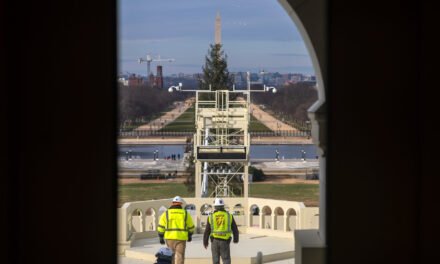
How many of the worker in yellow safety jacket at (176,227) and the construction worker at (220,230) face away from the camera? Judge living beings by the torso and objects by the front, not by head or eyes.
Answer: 2

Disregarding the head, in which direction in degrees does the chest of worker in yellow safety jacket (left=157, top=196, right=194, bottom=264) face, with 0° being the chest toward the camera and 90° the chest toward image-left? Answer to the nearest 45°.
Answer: approximately 180°

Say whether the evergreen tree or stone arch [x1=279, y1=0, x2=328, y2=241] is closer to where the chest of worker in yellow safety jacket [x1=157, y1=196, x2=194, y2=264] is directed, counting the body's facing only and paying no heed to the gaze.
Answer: the evergreen tree

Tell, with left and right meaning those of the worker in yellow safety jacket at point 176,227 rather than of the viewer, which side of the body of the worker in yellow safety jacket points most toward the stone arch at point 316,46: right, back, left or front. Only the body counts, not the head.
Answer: back

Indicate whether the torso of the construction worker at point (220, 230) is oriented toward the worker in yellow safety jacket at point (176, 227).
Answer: no

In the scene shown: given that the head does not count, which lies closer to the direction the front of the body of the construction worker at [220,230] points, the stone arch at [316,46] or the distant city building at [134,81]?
the distant city building

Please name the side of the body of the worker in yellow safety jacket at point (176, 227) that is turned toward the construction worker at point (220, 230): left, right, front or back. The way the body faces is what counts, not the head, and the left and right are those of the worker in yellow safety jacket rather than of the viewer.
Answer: right

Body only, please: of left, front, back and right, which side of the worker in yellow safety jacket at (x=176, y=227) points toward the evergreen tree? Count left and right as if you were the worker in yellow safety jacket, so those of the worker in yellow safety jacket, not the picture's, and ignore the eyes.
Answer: front

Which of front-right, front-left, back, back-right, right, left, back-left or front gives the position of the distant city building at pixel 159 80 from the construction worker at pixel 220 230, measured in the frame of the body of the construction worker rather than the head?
front

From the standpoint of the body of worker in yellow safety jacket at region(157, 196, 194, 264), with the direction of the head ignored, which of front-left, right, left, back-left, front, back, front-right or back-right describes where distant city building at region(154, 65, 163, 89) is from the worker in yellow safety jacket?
front

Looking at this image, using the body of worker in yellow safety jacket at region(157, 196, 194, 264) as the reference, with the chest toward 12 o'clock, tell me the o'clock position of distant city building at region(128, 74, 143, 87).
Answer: The distant city building is roughly at 12 o'clock from the worker in yellow safety jacket.

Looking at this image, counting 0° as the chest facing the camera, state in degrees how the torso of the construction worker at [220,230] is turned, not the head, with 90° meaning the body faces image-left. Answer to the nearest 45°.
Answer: approximately 180°

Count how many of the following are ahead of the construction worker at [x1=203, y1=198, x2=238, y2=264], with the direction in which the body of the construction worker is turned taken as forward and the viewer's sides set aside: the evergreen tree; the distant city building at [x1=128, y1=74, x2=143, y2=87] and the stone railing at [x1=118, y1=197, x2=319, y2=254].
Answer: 3

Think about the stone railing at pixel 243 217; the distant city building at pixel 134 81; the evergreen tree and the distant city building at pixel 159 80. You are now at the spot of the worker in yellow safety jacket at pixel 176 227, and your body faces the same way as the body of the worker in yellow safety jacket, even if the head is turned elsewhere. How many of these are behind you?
0

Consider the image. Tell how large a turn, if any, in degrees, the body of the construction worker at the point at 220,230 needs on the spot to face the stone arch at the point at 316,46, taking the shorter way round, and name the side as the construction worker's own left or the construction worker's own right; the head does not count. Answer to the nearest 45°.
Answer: approximately 180°

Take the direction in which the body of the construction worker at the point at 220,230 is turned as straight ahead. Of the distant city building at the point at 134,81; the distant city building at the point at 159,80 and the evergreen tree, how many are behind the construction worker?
0

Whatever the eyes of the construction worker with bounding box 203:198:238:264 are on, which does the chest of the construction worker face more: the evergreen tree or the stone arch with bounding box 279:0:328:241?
the evergreen tree

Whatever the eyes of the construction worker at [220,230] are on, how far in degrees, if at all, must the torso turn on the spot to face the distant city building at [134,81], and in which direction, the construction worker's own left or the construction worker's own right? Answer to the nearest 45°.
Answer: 0° — they already face it
